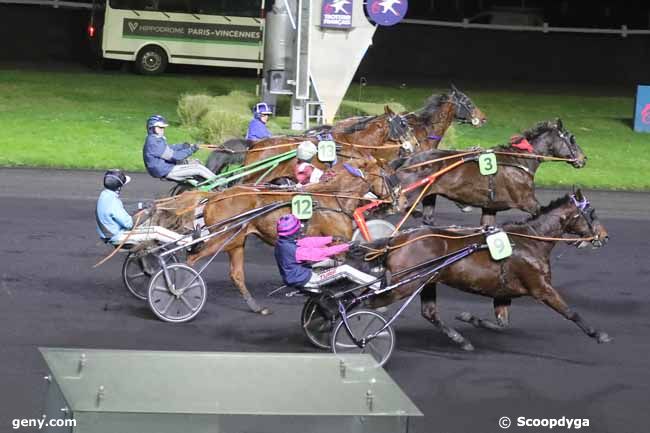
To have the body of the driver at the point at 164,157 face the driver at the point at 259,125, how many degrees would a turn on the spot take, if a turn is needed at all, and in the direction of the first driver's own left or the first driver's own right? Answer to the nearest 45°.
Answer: approximately 45° to the first driver's own left

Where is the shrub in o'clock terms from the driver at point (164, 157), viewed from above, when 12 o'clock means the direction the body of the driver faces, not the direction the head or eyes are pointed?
The shrub is roughly at 9 o'clock from the driver.

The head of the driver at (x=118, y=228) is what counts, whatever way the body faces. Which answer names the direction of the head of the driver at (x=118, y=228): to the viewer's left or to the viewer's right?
to the viewer's right

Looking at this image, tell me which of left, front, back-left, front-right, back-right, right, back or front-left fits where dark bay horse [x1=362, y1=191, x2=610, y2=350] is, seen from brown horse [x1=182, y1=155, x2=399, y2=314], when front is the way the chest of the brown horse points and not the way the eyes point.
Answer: front-right

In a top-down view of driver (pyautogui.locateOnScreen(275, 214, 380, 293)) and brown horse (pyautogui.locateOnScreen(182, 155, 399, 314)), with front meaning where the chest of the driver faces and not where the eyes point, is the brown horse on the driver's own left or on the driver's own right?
on the driver's own left

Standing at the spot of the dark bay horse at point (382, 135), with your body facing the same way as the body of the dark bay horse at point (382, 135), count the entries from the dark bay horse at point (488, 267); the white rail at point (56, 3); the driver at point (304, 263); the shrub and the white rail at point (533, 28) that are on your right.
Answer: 2

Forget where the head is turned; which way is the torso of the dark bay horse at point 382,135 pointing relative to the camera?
to the viewer's right

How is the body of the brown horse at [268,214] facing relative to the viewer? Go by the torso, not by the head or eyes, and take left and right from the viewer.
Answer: facing to the right of the viewer

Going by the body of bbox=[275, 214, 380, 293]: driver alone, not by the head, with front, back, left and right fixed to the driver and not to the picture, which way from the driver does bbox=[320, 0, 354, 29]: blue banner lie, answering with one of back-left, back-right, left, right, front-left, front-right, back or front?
left

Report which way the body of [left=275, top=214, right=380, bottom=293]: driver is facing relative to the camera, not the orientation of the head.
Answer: to the viewer's right

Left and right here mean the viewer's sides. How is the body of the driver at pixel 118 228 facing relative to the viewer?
facing to the right of the viewer

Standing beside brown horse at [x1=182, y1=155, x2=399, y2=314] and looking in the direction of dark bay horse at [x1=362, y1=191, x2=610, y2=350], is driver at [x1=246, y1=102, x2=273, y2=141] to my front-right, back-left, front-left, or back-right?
back-left
